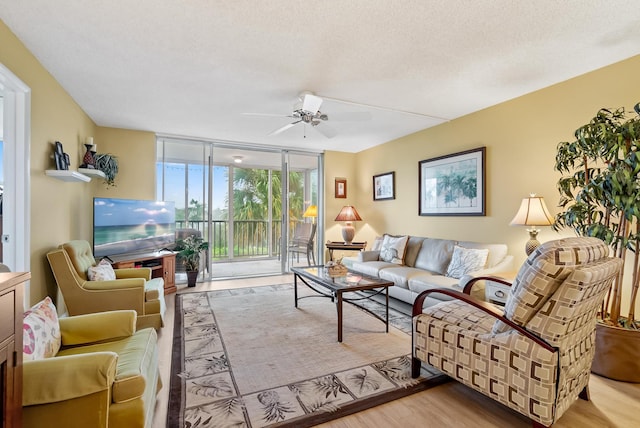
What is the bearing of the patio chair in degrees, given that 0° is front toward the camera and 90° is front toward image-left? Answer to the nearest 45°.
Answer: approximately 45°

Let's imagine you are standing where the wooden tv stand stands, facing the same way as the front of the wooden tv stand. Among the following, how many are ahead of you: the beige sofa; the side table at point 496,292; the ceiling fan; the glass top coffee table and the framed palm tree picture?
5

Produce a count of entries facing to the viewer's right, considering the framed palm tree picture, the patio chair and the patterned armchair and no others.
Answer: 0

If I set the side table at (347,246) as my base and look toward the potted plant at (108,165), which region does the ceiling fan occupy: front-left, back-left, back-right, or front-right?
front-left

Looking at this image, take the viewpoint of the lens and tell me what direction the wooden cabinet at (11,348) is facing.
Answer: facing the viewer and to the right of the viewer

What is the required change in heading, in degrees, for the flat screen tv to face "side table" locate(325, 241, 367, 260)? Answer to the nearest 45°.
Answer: approximately 45° to its left

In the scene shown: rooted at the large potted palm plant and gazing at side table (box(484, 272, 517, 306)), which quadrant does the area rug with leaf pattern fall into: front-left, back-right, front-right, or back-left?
front-left

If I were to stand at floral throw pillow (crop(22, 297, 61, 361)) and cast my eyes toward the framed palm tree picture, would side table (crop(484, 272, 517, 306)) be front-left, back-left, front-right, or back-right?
front-right

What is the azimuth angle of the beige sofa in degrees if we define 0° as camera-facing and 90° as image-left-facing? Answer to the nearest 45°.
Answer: approximately 45°

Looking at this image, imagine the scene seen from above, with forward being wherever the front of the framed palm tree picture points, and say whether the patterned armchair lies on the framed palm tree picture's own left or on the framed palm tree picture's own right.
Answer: on the framed palm tree picture's own left

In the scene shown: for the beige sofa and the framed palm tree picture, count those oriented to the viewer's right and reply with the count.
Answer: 0

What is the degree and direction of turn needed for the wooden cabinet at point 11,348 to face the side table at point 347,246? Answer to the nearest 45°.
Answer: approximately 90° to its left

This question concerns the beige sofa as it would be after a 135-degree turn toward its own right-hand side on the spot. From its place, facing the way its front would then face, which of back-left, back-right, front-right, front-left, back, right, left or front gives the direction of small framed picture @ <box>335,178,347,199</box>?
front-left

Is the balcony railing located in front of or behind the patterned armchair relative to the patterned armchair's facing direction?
in front

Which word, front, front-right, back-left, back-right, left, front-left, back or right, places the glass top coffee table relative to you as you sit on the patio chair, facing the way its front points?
front-left

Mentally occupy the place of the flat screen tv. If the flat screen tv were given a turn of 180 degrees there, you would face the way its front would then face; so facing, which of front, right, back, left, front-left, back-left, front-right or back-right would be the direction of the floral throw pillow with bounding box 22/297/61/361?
back-left

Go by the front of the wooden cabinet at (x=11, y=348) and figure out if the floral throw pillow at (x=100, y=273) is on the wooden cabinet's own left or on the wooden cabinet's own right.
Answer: on the wooden cabinet's own left
